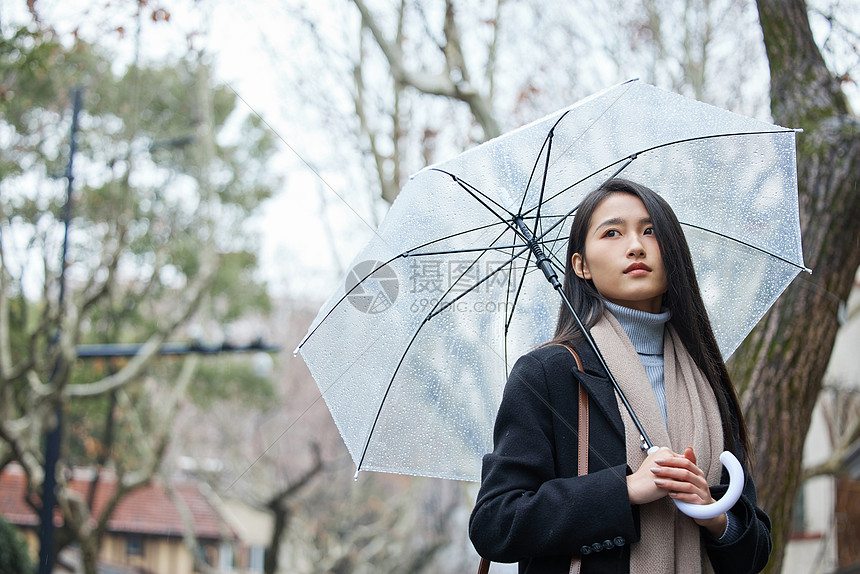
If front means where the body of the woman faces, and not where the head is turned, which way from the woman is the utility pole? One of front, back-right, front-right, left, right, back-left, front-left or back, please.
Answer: back

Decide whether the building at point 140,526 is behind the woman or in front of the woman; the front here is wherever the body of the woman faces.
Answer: behind

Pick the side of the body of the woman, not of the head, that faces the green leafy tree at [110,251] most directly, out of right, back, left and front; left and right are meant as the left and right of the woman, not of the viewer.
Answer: back

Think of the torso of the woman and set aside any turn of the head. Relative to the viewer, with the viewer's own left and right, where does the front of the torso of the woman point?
facing the viewer and to the right of the viewer
